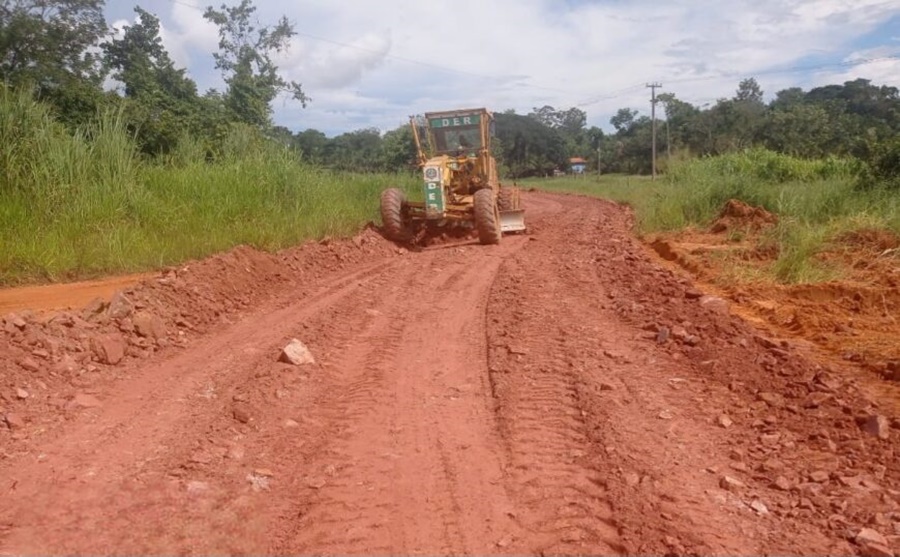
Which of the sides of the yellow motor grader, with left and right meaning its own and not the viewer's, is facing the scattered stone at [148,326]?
front

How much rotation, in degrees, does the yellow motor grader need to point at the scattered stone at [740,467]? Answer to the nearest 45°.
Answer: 0° — it already faces it

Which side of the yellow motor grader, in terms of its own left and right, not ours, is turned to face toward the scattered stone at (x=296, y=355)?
front

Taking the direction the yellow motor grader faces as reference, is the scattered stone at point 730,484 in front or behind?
in front

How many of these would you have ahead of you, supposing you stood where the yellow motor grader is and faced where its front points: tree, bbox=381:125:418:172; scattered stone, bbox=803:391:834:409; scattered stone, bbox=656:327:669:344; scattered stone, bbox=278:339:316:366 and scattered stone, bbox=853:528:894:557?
4

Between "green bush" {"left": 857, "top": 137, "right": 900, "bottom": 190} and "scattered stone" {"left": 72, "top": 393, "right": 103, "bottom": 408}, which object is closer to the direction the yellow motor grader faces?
the scattered stone

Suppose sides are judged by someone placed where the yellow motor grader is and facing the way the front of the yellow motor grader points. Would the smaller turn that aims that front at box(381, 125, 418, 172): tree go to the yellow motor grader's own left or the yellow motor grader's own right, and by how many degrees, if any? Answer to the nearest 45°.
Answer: approximately 180°

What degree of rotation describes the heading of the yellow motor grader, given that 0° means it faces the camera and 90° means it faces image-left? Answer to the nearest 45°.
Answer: approximately 0°
